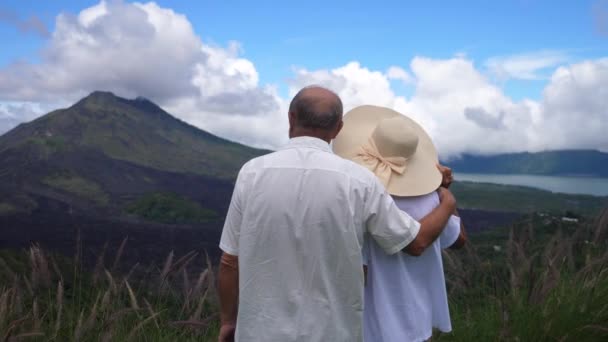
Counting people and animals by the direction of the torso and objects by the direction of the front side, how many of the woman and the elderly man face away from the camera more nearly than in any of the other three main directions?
2

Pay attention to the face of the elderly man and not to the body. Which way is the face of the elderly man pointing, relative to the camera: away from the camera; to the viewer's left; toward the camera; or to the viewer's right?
away from the camera

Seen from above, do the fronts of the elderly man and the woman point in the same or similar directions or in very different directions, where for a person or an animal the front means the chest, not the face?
same or similar directions

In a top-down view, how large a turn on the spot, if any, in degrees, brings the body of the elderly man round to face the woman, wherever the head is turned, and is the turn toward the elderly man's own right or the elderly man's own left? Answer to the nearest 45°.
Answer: approximately 45° to the elderly man's own right

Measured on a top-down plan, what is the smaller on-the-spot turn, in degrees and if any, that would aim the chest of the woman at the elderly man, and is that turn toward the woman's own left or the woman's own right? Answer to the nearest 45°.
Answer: approximately 135° to the woman's own left

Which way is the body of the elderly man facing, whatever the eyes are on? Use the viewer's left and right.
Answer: facing away from the viewer

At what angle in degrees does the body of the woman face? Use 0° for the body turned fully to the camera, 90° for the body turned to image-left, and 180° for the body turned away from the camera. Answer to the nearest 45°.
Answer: approximately 180°
